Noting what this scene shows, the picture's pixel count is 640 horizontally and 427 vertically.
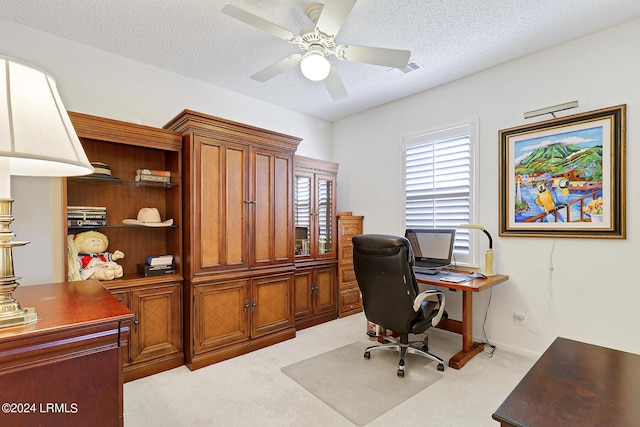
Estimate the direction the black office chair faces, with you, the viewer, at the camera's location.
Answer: facing away from the viewer and to the right of the viewer

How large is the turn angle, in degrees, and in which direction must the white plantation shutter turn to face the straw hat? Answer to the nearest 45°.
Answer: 0° — it already faces it

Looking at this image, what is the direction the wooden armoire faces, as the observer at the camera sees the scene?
facing the viewer and to the right of the viewer

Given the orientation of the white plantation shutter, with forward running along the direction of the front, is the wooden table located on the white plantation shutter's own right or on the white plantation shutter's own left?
on the white plantation shutter's own left

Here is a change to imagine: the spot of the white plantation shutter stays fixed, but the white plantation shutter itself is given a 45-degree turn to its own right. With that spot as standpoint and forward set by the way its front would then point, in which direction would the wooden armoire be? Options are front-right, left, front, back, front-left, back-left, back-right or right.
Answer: front-left

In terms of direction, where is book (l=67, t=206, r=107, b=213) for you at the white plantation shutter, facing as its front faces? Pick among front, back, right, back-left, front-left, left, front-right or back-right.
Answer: front

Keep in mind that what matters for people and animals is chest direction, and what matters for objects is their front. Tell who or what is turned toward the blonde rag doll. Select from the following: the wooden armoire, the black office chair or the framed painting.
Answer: the framed painting

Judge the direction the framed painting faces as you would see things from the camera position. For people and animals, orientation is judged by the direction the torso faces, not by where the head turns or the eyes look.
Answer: facing the viewer and to the left of the viewer

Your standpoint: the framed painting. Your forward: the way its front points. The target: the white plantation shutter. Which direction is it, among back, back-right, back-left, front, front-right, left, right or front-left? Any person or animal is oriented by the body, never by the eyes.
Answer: front-right

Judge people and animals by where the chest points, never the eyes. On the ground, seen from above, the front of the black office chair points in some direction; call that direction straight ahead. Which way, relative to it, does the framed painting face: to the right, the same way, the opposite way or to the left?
the opposite way

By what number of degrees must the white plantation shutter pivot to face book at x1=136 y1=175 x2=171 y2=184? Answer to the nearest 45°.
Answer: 0° — it already faces it

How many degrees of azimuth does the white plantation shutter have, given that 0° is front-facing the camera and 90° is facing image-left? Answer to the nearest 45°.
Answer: approximately 45°

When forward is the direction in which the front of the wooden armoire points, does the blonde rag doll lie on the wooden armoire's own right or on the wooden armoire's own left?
on the wooden armoire's own right

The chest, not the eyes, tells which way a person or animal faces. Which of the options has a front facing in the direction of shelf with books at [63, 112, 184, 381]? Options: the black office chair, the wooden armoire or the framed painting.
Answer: the framed painting

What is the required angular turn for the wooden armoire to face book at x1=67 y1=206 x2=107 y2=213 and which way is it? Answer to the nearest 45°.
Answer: approximately 135° to its right

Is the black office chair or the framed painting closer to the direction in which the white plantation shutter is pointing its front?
the black office chair

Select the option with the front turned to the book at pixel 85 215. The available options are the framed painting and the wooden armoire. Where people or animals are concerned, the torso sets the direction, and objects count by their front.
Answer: the framed painting
